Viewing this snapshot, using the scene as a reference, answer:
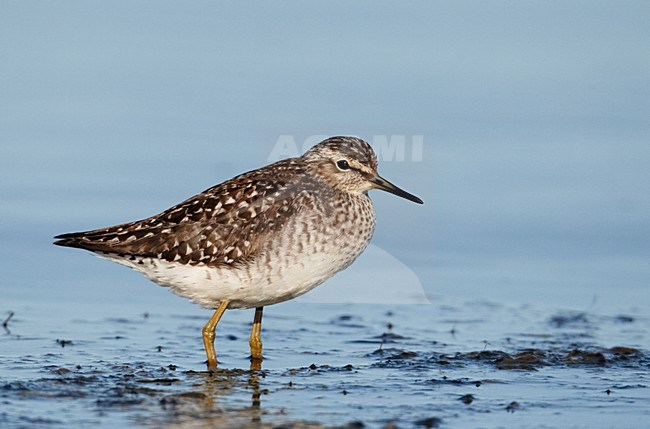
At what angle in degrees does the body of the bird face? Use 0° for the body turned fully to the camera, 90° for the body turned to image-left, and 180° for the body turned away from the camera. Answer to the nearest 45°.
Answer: approximately 270°
